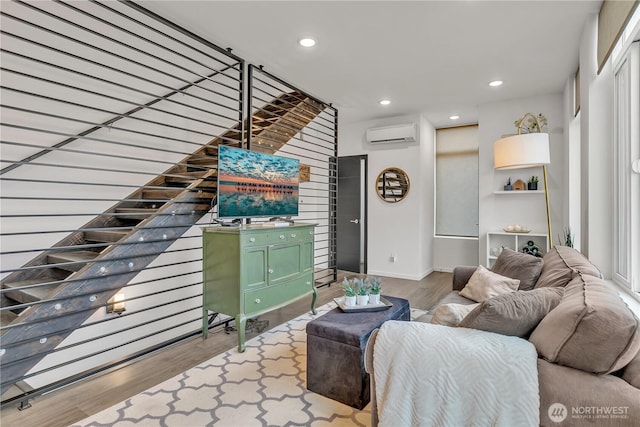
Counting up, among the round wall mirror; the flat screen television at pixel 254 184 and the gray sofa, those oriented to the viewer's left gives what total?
1

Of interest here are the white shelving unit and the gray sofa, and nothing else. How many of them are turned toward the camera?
1

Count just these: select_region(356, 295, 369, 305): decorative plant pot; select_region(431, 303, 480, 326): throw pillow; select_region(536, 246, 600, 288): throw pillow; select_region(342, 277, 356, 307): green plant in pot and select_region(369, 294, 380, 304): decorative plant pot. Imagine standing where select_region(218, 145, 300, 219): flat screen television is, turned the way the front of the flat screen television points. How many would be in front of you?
5

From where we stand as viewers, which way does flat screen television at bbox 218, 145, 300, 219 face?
facing the viewer and to the right of the viewer

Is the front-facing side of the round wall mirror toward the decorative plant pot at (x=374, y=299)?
yes

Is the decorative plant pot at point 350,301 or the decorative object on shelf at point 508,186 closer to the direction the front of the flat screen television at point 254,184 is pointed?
the decorative plant pot

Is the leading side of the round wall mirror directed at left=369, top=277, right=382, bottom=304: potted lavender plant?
yes

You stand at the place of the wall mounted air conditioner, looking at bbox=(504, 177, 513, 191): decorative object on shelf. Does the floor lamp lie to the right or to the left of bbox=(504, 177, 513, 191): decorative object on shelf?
right

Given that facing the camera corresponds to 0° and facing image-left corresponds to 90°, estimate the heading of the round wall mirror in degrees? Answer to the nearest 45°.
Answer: approximately 0°

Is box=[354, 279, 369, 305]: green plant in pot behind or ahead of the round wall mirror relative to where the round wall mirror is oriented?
ahead

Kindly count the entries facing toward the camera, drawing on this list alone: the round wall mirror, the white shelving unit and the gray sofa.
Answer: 2

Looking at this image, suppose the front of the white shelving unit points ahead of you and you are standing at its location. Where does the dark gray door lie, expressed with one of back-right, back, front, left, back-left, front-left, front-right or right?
right

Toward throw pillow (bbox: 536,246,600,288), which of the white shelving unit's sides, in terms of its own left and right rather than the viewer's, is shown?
front

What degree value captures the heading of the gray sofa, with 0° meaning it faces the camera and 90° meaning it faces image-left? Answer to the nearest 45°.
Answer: approximately 90°

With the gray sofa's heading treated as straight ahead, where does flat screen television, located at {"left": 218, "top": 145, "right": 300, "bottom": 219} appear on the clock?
The flat screen television is roughly at 1 o'clock from the gray sofa.

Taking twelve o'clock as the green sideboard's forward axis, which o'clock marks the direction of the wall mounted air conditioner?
The wall mounted air conditioner is roughly at 9 o'clock from the green sideboard.

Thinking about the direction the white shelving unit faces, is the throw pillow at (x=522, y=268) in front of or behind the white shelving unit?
in front

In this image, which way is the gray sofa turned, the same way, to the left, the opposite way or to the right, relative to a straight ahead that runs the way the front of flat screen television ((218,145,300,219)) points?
the opposite way
